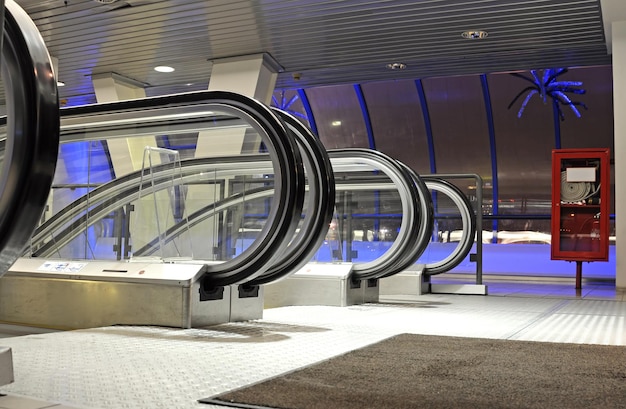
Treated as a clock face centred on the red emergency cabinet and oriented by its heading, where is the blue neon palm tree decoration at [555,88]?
The blue neon palm tree decoration is roughly at 6 o'clock from the red emergency cabinet.

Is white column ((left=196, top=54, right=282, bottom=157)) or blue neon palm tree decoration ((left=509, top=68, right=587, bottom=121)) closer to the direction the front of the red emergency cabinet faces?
the white column

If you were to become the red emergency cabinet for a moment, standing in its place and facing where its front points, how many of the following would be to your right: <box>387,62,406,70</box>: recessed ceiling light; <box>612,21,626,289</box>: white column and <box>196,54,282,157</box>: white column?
2

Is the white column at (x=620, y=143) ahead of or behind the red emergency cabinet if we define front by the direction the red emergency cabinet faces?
ahead

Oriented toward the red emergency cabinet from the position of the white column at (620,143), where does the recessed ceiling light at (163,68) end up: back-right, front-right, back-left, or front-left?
front-left

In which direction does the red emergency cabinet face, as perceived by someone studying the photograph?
facing the viewer

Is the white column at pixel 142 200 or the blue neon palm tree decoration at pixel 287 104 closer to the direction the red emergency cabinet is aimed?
the white column

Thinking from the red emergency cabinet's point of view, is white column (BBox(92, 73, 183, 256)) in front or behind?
in front

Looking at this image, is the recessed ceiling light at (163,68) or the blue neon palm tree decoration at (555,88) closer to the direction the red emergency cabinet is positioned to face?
the recessed ceiling light

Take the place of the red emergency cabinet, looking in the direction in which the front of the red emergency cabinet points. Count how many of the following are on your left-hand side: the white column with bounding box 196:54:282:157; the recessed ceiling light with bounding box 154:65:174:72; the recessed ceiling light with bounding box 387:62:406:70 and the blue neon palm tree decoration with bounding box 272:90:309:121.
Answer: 0

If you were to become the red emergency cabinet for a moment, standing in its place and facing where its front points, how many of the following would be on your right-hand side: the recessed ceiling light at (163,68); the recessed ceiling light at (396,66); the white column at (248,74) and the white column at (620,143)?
3

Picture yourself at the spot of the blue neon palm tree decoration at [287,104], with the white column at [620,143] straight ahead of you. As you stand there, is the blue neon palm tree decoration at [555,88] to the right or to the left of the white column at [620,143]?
left

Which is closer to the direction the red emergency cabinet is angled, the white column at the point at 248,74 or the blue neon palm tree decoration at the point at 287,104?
the white column

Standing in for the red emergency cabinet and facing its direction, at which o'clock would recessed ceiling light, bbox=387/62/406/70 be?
The recessed ceiling light is roughly at 3 o'clock from the red emergency cabinet.

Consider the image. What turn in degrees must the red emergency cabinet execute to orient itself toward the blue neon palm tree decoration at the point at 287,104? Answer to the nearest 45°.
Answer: approximately 135° to its right

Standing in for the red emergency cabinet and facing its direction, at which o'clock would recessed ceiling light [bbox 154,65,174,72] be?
The recessed ceiling light is roughly at 3 o'clock from the red emergency cabinet.

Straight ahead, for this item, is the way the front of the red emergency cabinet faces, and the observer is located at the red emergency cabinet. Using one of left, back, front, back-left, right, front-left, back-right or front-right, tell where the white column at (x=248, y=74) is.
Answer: right
